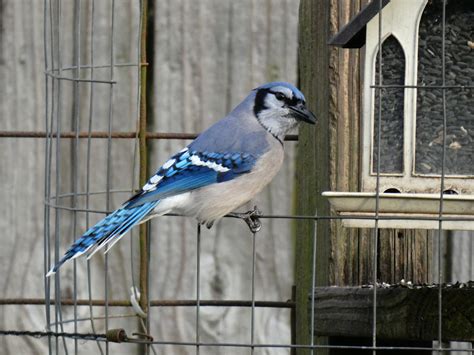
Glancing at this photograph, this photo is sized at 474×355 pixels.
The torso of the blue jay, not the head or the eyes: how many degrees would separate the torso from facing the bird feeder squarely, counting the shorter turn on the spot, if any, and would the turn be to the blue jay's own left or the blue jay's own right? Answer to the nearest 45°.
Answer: approximately 45° to the blue jay's own right

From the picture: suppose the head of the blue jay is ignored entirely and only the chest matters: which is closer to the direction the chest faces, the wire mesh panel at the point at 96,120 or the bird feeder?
the bird feeder

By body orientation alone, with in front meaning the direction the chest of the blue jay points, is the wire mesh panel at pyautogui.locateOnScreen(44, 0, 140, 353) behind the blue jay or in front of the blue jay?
behind

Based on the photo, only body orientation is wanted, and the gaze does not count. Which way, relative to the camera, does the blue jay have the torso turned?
to the viewer's right
